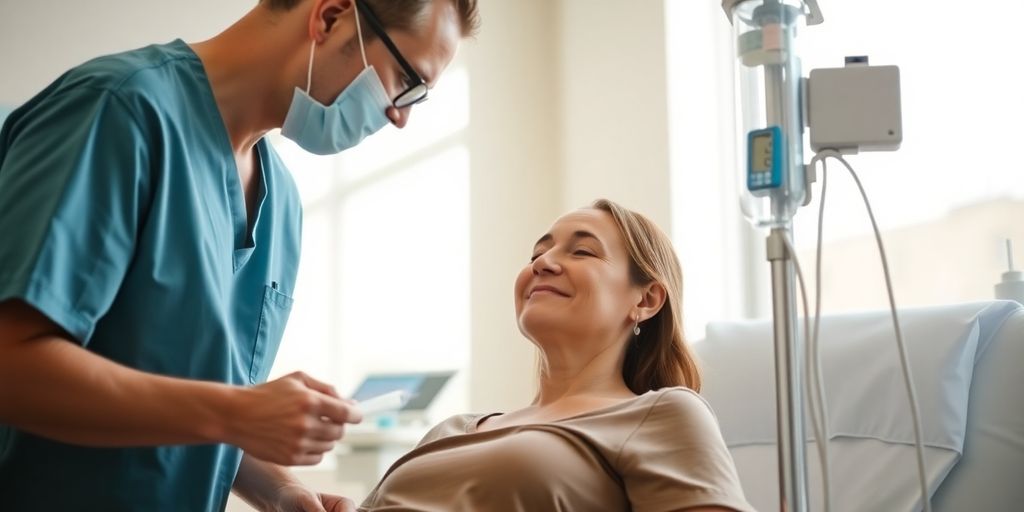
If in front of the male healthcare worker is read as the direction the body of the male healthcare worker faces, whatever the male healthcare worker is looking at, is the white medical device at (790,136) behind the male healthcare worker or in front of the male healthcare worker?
in front

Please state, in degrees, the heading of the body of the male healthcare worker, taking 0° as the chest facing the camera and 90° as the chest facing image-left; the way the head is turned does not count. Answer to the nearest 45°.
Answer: approximately 315°

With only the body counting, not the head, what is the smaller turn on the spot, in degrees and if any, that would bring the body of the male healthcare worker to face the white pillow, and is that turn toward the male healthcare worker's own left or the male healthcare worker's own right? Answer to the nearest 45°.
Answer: approximately 45° to the male healthcare worker's own left

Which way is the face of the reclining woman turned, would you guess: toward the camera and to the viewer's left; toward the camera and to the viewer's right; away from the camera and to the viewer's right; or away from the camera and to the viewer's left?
toward the camera and to the viewer's left

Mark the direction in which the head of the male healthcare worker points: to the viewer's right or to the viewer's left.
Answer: to the viewer's right
